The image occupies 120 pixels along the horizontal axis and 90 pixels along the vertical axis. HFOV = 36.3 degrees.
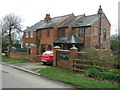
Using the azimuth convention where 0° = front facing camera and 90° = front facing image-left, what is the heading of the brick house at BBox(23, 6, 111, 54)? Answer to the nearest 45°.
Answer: approximately 45°

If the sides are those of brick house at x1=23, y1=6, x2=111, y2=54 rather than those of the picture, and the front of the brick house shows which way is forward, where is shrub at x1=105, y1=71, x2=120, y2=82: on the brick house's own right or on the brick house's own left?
on the brick house's own left

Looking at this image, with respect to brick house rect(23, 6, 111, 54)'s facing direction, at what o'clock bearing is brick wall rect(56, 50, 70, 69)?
The brick wall is roughly at 11 o'clock from the brick house.

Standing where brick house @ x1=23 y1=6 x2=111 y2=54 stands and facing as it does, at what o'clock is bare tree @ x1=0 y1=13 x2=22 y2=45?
The bare tree is roughly at 2 o'clock from the brick house.

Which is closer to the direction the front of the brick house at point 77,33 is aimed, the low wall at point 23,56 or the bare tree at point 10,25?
the low wall

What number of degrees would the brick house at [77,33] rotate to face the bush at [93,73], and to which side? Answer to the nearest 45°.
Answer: approximately 45° to its left
